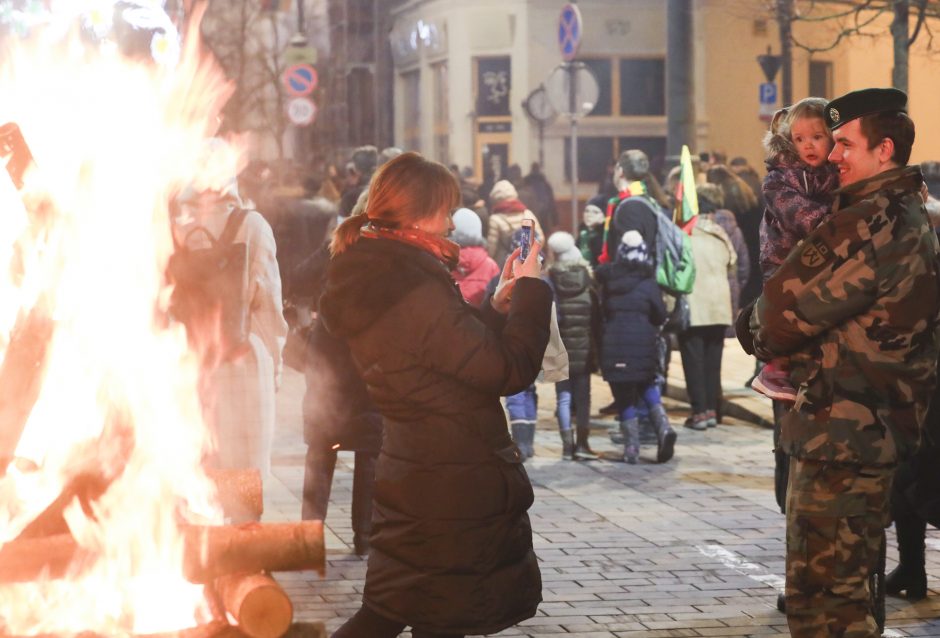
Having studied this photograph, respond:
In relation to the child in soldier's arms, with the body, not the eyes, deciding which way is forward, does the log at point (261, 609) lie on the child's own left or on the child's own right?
on the child's own right

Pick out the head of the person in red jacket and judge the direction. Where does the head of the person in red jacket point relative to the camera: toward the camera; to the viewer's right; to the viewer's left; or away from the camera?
away from the camera

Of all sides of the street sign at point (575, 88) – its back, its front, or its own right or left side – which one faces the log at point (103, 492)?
back

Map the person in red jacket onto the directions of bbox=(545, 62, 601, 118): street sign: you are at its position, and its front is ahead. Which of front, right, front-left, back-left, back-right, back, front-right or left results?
back

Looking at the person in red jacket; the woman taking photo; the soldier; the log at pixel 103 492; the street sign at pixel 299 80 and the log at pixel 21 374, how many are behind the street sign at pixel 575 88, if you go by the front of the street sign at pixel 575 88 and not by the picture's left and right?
5

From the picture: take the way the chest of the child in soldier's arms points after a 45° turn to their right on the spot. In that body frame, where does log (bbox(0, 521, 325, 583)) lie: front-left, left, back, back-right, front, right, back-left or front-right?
front-right

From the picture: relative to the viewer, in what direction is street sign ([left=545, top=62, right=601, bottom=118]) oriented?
away from the camera

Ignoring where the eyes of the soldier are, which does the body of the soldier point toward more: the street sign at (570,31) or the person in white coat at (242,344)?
the person in white coat

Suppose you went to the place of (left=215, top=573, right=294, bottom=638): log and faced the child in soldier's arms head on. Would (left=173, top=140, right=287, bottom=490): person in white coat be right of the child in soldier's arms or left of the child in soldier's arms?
left

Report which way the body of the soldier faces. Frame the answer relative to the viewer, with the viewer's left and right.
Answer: facing to the left of the viewer
